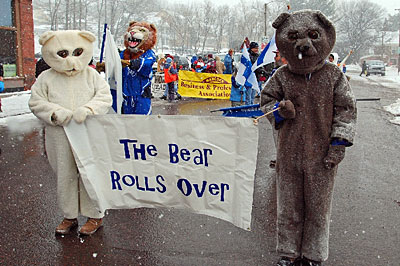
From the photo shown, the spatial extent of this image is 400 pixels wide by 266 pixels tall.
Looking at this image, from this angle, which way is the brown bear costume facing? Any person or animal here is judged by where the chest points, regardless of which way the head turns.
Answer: toward the camera

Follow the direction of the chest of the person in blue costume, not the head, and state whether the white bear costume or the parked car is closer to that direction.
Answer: the white bear costume

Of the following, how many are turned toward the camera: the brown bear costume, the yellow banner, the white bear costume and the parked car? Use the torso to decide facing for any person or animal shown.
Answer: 4

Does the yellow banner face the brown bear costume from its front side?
yes

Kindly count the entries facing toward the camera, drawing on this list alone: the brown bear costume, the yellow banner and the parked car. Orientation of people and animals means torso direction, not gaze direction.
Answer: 3

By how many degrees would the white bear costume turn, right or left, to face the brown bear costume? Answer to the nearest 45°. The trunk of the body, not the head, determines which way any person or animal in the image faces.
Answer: approximately 45° to its left

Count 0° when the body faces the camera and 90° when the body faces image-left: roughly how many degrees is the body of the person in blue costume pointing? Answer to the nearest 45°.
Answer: approximately 45°

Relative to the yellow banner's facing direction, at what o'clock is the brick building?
The brick building is roughly at 3 o'clock from the yellow banner.

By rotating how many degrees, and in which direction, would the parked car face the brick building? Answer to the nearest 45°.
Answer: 0° — it already faces it

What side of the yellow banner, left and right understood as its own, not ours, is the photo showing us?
front

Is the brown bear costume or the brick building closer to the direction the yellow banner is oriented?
the brown bear costume
